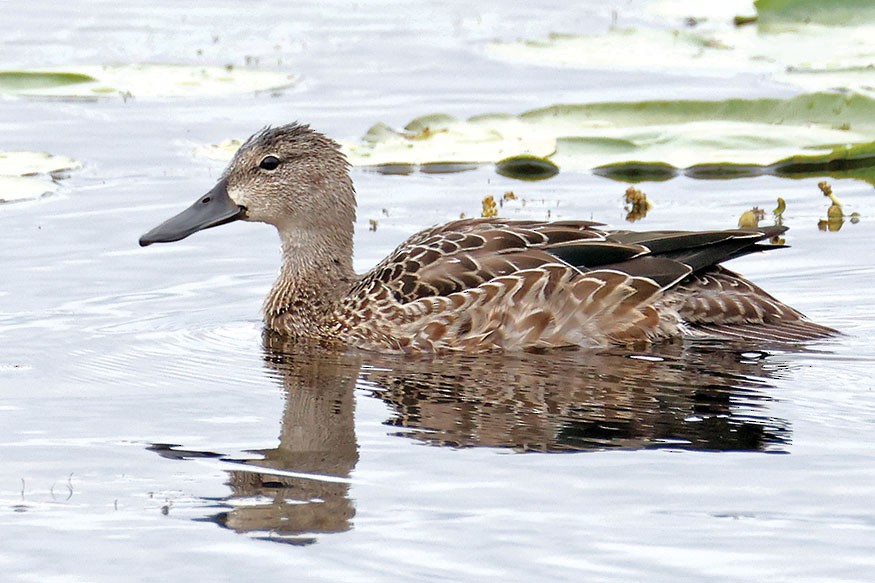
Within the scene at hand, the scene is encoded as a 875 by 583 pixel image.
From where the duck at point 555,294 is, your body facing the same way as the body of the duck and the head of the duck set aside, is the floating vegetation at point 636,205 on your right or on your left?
on your right

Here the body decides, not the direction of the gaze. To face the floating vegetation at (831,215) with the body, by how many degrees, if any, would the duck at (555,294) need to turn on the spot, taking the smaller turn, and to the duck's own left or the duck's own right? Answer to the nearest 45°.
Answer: approximately 135° to the duck's own right

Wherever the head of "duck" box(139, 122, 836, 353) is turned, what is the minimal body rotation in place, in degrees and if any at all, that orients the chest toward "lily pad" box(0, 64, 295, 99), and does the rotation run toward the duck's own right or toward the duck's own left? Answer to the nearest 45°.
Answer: approximately 45° to the duck's own right

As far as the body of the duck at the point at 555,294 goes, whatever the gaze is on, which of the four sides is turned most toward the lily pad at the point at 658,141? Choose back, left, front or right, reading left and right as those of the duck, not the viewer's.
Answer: right

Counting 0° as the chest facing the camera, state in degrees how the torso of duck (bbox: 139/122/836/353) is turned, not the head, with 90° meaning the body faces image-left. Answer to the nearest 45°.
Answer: approximately 90°

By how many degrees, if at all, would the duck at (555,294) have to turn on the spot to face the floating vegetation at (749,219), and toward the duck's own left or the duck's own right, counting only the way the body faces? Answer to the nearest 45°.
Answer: approximately 135° to the duck's own right

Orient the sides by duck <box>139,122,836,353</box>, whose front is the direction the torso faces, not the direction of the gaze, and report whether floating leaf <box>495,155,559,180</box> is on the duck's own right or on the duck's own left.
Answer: on the duck's own right

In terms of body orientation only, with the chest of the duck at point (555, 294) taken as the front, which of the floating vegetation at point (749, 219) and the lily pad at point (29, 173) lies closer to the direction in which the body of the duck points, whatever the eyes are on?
the lily pad
